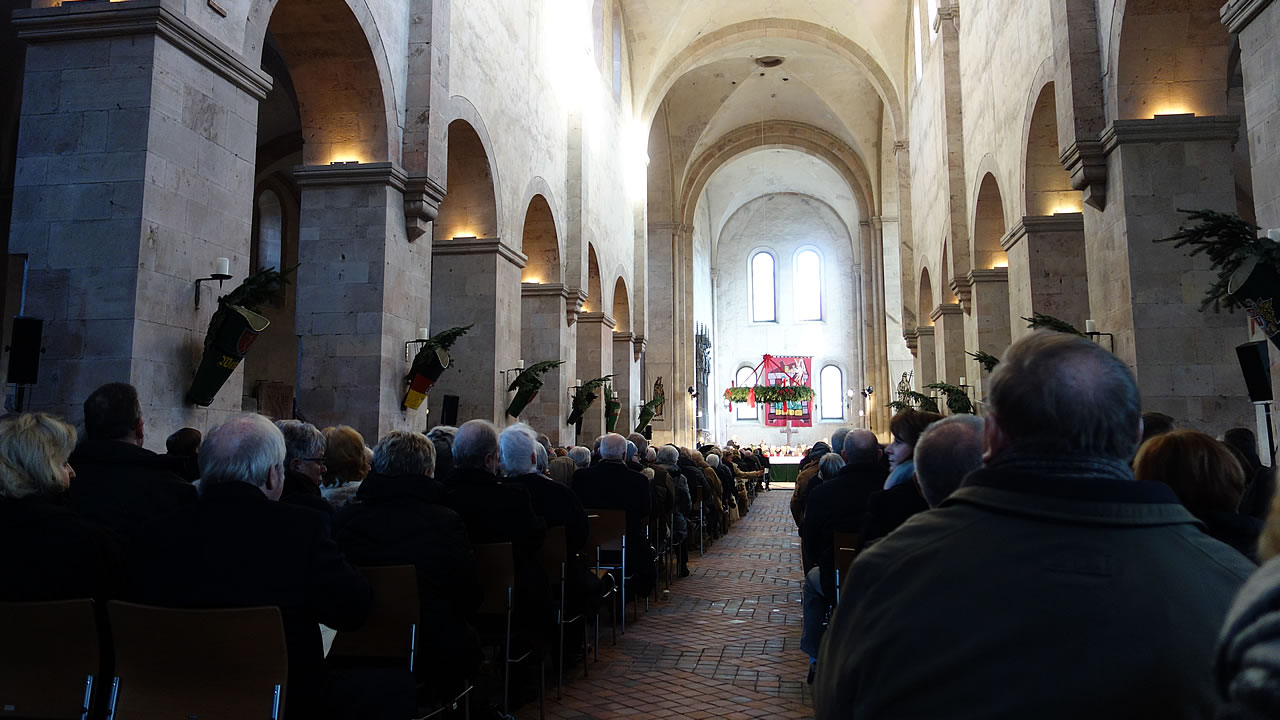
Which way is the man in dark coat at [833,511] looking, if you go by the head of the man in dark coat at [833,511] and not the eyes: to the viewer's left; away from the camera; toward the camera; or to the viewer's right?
away from the camera

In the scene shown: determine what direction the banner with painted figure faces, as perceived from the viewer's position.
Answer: facing the viewer

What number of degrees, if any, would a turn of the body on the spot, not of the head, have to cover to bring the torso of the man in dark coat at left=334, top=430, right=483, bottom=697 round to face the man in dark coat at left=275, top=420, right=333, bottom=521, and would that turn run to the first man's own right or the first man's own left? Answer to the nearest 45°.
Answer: approximately 45° to the first man's own left

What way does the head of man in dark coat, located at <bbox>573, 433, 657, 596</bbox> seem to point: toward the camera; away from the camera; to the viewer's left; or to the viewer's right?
away from the camera

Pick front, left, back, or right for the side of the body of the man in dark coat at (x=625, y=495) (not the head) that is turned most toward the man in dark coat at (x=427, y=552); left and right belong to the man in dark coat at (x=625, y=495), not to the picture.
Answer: back

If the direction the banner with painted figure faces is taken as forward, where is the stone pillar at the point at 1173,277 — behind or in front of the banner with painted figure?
in front

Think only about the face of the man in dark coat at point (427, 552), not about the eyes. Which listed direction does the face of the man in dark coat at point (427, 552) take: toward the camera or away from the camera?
away from the camera

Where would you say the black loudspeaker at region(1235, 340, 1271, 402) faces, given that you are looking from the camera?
facing the viewer and to the left of the viewer

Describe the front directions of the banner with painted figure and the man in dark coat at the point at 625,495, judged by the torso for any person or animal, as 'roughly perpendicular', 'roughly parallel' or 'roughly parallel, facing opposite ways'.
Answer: roughly parallel, facing opposite ways

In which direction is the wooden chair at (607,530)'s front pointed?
away from the camera

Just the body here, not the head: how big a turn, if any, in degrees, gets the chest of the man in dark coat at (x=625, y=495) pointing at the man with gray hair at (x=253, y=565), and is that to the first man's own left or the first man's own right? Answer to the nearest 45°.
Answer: approximately 180°

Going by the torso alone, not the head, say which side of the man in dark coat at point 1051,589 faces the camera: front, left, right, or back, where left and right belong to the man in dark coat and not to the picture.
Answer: back

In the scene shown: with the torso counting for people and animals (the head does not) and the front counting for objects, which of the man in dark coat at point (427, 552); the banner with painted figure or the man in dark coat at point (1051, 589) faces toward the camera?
the banner with painted figure

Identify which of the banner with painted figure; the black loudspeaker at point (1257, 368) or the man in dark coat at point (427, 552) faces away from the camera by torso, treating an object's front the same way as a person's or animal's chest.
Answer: the man in dark coat

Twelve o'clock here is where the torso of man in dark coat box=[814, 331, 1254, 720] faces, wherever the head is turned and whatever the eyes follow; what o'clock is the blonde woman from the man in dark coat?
The blonde woman is roughly at 9 o'clock from the man in dark coat.

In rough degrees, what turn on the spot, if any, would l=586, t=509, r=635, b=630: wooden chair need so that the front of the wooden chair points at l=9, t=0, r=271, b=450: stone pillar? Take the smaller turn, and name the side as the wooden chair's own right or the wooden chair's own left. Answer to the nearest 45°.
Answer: approximately 90° to the wooden chair's own left

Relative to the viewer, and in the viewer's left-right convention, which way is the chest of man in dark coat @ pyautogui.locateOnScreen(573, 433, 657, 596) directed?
facing away from the viewer

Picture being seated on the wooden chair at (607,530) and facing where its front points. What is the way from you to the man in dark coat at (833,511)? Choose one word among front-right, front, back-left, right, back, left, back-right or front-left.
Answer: back-right
